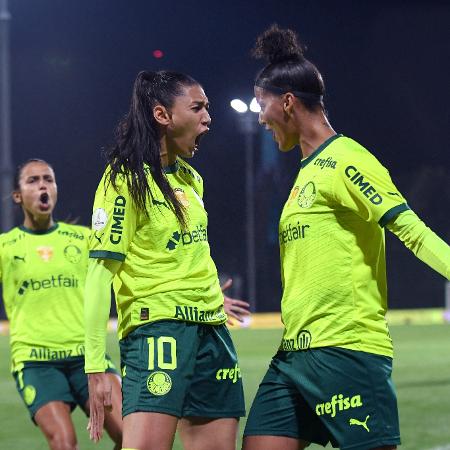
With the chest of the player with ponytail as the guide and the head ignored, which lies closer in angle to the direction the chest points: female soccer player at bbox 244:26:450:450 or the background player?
the female soccer player

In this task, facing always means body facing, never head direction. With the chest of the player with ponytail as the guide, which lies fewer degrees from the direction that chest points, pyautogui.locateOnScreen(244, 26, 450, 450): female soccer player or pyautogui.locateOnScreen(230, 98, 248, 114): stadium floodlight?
the female soccer player

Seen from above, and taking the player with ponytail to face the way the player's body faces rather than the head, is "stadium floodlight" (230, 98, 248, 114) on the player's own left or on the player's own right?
on the player's own left

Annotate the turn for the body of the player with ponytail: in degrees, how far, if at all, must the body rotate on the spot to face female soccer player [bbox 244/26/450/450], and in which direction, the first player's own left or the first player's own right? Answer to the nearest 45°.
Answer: approximately 45° to the first player's own left

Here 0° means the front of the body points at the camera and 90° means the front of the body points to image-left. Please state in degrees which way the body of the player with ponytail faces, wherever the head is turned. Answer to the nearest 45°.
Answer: approximately 315°

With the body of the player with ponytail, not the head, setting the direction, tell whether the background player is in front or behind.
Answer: behind
